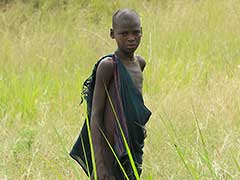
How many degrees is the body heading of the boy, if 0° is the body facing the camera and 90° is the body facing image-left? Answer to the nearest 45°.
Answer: approximately 315°
